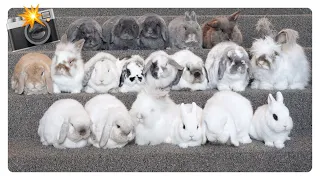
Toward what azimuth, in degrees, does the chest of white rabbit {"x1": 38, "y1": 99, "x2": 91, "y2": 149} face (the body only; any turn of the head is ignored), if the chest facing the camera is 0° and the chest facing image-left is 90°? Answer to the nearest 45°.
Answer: approximately 315°

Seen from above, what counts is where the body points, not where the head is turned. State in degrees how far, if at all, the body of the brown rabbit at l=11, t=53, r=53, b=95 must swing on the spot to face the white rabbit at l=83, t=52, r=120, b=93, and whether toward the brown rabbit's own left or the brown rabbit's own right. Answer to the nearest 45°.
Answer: approximately 90° to the brown rabbit's own left

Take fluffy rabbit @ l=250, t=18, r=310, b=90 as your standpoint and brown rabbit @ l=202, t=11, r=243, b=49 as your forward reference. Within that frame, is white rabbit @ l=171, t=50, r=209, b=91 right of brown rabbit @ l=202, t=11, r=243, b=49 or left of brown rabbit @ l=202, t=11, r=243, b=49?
left

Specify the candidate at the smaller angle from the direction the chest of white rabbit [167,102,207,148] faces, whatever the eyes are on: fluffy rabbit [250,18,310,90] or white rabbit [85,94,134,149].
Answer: the white rabbit

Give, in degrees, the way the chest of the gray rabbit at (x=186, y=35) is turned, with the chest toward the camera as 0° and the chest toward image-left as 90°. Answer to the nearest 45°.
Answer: approximately 315°

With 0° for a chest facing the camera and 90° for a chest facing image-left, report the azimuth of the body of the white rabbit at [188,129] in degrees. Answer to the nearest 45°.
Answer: approximately 0°

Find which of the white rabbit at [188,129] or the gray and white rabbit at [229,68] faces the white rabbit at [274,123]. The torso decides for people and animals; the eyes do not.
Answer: the gray and white rabbit at [229,68]

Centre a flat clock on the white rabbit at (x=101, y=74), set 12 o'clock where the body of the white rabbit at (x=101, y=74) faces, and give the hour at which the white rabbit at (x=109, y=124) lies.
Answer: the white rabbit at (x=109, y=124) is roughly at 12 o'clock from the white rabbit at (x=101, y=74).

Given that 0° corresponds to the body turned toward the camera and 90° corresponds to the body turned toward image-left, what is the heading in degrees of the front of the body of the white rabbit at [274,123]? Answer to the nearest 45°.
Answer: approximately 315°

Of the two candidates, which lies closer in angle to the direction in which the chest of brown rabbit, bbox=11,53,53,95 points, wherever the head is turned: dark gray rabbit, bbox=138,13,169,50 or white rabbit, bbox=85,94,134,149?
the white rabbit

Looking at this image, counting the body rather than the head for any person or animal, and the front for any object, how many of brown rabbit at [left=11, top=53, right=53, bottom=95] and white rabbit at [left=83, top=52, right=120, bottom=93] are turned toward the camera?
2

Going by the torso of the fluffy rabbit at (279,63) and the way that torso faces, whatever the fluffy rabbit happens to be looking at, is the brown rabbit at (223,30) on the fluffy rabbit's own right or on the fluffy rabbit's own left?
on the fluffy rabbit's own right

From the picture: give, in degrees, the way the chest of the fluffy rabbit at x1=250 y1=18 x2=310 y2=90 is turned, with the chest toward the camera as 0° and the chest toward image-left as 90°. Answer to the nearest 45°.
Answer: approximately 45°

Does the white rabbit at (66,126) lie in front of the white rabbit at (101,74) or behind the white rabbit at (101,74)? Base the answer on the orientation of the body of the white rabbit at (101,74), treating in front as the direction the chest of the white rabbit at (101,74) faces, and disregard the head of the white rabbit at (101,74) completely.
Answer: in front
